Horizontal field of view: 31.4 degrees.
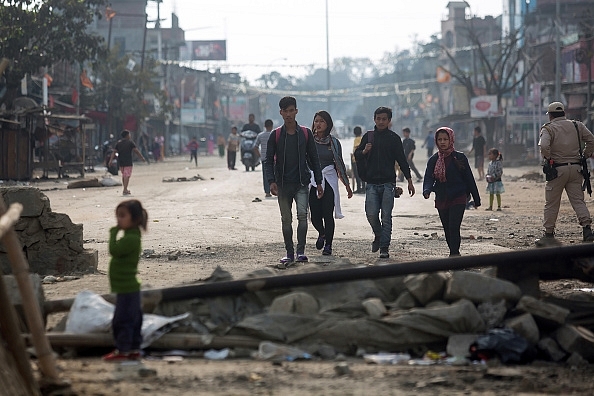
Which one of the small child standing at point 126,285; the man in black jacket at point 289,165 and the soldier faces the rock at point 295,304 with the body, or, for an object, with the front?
the man in black jacket

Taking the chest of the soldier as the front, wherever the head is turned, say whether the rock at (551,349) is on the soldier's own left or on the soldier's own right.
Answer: on the soldier's own left
